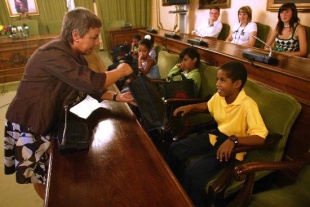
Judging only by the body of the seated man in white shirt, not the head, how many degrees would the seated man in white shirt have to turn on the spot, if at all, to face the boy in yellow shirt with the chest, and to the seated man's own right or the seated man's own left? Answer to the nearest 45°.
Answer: approximately 45° to the seated man's own left

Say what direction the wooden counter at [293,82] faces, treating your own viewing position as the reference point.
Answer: facing the viewer and to the left of the viewer

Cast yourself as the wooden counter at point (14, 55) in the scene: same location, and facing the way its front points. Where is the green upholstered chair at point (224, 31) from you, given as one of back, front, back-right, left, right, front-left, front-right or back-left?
front-left

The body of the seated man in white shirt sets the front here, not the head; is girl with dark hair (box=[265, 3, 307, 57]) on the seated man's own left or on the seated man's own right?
on the seated man's own left

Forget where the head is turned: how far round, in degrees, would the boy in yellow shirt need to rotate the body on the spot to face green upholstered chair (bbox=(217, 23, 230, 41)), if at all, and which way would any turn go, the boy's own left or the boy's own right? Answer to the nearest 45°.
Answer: approximately 135° to the boy's own right

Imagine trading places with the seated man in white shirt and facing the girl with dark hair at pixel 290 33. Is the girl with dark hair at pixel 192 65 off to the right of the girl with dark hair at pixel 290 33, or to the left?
right

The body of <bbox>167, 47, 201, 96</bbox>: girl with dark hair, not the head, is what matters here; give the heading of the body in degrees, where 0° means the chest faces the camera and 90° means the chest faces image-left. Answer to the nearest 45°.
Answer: approximately 45°

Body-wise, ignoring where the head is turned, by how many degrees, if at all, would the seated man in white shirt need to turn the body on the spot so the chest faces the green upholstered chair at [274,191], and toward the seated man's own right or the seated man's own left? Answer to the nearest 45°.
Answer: approximately 45° to the seated man's own left

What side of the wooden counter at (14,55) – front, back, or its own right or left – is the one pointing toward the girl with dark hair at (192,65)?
front

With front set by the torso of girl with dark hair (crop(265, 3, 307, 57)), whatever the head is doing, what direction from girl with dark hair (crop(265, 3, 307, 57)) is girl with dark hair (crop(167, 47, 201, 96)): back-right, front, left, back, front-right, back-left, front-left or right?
front

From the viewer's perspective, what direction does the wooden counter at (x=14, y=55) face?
toward the camera

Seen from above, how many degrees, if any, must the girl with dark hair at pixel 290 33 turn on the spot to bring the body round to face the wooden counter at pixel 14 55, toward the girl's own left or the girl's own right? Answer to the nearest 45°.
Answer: approximately 45° to the girl's own right
